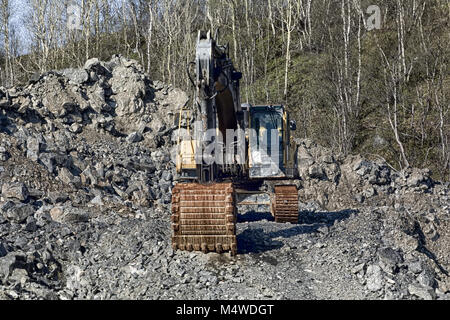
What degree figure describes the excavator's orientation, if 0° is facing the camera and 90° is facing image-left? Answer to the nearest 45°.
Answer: approximately 0°
